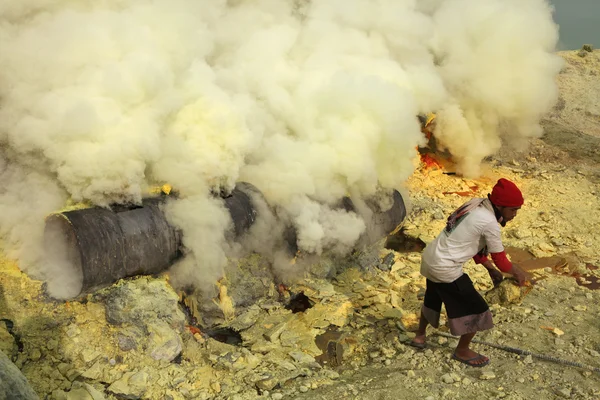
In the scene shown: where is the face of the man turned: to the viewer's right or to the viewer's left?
to the viewer's right

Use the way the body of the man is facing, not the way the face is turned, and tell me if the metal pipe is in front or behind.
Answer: behind

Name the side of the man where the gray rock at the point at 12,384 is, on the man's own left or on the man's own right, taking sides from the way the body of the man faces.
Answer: on the man's own right

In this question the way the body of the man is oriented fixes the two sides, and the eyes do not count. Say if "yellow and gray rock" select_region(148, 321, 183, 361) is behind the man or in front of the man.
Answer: behind

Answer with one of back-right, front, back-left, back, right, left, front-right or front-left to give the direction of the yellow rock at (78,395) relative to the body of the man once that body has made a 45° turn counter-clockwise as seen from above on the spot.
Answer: back

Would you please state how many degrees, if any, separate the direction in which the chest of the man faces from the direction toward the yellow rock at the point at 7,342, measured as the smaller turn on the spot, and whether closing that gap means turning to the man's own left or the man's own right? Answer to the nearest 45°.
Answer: approximately 135° to the man's own right

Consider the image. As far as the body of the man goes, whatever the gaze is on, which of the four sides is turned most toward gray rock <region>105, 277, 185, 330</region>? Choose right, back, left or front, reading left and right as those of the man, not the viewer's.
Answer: back

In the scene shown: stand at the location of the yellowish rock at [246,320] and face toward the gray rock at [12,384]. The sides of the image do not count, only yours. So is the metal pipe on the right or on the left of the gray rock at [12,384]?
right

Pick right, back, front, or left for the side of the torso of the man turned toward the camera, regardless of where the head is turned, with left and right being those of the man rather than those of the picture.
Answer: right

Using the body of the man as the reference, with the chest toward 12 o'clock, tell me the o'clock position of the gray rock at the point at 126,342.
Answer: The gray rock is roughly at 5 o'clock from the man.
